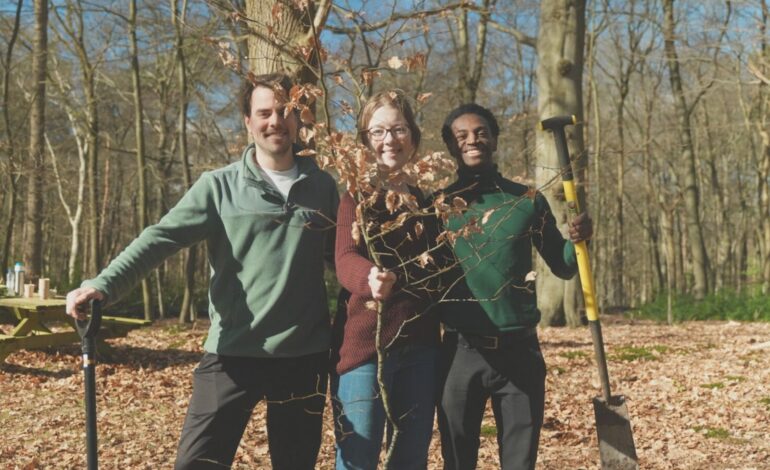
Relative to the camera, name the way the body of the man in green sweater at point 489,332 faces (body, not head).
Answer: toward the camera

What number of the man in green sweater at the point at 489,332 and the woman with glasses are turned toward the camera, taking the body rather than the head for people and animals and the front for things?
2

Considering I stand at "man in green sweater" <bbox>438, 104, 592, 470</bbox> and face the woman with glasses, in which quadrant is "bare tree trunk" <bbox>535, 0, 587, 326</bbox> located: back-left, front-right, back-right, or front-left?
back-right

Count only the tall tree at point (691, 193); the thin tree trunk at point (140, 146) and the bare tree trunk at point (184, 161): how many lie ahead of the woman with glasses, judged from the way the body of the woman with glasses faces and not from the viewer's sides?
0

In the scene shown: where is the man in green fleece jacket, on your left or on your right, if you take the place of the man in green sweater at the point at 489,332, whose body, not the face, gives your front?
on your right

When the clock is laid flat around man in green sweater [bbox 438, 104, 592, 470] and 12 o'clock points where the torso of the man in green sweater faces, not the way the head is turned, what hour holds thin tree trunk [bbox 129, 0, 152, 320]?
The thin tree trunk is roughly at 5 o'clock from the man in green sweater.

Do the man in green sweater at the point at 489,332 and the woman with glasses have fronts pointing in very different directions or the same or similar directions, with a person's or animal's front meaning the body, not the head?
same or similar directions

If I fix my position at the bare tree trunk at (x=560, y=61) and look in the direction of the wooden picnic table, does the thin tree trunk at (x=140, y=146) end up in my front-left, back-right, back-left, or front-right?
front-right

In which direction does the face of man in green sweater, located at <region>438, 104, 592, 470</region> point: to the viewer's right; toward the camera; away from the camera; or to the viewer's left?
toward the camera

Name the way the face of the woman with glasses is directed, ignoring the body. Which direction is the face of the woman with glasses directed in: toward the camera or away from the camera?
toward the camera

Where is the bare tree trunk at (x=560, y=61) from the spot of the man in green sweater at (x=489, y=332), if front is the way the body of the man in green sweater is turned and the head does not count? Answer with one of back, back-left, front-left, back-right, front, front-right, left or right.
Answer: back

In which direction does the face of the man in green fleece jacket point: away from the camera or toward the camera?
toward the camera

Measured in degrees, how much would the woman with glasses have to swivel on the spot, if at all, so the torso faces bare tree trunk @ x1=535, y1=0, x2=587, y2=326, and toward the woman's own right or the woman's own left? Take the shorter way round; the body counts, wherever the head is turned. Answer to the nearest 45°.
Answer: approximately 180°

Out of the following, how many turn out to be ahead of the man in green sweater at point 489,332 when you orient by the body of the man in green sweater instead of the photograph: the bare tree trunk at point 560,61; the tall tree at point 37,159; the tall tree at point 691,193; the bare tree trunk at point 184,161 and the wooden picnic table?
0

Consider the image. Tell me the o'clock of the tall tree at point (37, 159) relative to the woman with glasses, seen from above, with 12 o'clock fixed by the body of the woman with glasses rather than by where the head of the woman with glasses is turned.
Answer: The tall tree is roughly at 5 o'clock from the woman with glasses.

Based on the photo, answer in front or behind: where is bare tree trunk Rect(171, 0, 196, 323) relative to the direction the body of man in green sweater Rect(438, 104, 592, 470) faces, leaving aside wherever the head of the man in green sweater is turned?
behind
